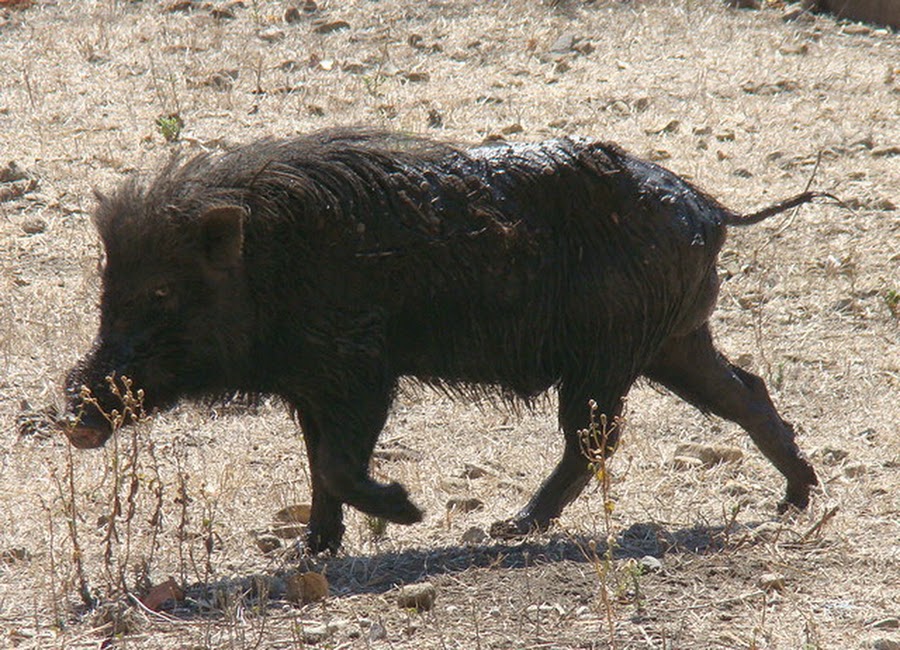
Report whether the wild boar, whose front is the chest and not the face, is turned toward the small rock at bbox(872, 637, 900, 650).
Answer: no

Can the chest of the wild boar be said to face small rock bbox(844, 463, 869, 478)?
no

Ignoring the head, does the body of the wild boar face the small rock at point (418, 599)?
no

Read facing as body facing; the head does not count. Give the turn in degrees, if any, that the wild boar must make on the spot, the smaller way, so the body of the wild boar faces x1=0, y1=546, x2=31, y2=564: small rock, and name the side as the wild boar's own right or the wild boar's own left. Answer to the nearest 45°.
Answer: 0° — it already faces it

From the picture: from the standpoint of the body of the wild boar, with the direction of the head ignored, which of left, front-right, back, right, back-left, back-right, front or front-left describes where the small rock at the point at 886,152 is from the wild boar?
back-right

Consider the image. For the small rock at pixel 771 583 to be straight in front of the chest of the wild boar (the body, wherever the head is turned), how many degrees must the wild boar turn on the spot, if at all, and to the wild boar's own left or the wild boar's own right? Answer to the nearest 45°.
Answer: approximately 135° to the wild boar's own left

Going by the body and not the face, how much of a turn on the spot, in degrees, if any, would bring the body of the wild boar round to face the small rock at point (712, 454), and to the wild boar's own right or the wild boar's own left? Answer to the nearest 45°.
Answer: approximately 135° to the wild boar's own right

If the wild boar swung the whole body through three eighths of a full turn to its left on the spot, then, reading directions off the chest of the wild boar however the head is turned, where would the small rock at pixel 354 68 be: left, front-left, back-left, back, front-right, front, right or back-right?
back-left

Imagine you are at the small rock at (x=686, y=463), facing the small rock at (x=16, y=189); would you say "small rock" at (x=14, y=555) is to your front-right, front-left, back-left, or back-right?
front-left

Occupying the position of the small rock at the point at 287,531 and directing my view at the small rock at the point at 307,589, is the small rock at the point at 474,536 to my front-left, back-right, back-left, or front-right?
front-left

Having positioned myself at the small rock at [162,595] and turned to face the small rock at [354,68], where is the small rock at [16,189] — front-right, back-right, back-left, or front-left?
front-left

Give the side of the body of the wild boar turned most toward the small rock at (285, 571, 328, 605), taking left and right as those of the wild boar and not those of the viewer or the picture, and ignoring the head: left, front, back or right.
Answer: left

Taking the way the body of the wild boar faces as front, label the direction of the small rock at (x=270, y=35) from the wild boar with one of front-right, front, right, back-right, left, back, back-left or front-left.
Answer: right

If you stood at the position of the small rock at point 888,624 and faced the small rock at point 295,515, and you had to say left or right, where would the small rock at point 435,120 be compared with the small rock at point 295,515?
right

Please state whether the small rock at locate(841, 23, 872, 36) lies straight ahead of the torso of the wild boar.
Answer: no

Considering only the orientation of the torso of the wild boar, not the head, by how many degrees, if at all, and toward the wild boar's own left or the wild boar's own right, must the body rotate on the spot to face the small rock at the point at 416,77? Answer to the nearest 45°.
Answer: approximately 90° to the wild boar's own right

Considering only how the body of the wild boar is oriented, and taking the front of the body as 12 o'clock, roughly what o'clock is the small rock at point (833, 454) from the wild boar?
The small rock is roughly at 5 o'clock from the wild boar.

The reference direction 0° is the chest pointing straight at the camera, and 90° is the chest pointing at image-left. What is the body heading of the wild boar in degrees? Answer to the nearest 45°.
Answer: approximately 90°
